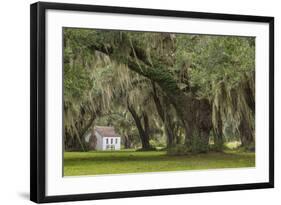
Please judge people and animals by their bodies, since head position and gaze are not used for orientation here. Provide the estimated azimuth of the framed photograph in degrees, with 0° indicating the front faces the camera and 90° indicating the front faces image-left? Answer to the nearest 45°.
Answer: approximately 315°
